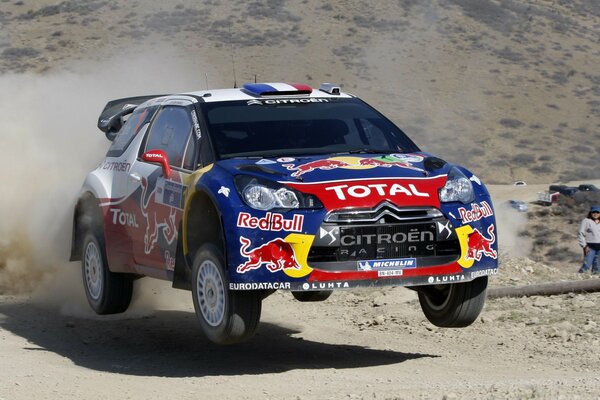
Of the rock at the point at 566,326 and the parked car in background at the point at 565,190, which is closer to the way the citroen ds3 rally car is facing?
the rock

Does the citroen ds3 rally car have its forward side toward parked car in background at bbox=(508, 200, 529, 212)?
no

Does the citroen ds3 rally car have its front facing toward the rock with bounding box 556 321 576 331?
no

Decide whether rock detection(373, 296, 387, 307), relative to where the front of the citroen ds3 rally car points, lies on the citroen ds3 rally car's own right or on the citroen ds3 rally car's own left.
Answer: on the citroen ds3 rally car's own left

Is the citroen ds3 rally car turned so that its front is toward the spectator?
no

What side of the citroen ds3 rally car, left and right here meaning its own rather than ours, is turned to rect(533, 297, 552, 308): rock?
left

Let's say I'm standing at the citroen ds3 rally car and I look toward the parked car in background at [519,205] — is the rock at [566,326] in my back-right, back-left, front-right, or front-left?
front-right
